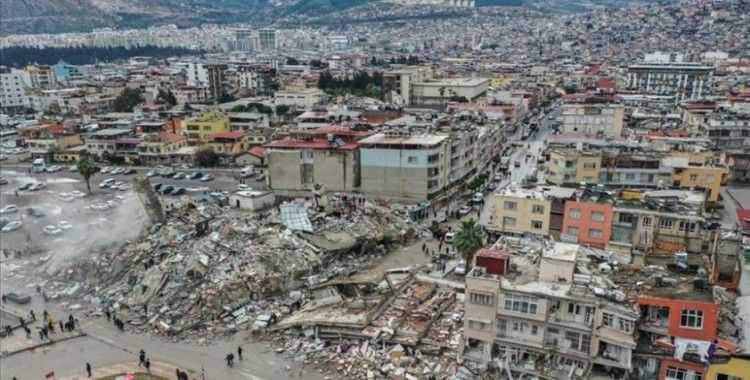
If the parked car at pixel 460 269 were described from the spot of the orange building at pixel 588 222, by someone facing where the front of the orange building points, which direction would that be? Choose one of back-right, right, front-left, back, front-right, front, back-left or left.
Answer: front-right

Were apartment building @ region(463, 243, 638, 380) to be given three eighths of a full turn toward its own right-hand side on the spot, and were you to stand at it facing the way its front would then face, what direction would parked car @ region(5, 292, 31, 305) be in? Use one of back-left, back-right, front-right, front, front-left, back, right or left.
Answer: front-left

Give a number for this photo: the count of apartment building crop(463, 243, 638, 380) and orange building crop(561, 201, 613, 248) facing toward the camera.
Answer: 2

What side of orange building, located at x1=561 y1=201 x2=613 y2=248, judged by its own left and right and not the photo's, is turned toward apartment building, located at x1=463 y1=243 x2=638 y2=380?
front

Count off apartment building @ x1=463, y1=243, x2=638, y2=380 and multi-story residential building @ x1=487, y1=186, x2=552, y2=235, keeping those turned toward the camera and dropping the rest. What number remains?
2

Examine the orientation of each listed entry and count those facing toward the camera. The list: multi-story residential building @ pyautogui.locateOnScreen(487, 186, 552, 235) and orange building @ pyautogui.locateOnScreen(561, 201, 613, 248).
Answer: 2

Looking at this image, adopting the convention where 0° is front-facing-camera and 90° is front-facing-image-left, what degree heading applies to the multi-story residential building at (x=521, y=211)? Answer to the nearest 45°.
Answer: approximately 0°

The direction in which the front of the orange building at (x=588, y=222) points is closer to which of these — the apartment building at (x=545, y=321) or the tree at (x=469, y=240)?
the apartment building

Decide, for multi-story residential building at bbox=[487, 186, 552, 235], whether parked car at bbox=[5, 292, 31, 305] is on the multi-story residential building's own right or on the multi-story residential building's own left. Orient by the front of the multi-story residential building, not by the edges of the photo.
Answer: on the multi-story residential building's own right
